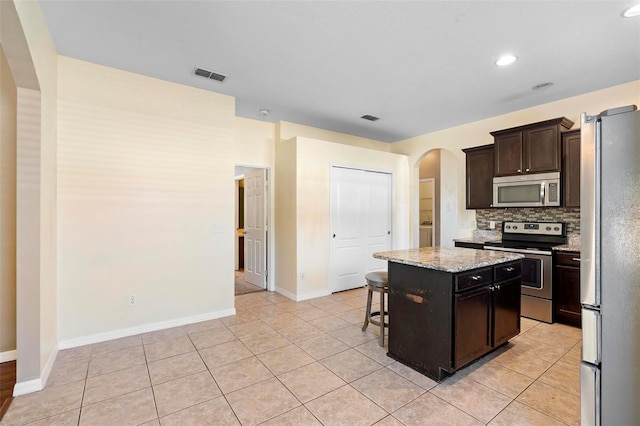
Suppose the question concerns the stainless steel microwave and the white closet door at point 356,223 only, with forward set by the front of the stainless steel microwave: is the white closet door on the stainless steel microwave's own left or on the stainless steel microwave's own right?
on the stainless steel microwave's own right

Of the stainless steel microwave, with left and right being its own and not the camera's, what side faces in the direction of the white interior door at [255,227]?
right

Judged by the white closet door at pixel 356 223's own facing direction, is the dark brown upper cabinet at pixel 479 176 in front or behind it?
in front

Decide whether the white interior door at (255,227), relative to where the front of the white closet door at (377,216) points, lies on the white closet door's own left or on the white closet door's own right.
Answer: on the white closet door's own right

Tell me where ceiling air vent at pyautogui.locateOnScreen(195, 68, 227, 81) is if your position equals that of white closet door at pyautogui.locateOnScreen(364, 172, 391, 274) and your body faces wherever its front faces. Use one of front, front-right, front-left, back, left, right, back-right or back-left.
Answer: right

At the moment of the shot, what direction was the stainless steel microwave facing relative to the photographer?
facing the viewer

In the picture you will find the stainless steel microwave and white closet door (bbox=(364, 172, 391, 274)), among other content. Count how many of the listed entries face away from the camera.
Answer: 0

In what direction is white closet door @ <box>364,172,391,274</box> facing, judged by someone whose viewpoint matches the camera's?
facing the viewer and to the right of the viewer

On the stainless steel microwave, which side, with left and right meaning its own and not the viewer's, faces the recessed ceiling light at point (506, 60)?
front

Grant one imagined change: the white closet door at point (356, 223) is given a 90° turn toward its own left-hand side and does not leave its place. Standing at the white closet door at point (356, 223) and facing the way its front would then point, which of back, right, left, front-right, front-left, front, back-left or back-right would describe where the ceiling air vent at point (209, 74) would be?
back

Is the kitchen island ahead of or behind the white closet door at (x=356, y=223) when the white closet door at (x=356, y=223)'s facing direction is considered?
ahead

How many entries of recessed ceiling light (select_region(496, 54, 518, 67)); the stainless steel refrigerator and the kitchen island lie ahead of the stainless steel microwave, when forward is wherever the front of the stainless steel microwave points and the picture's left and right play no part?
3
